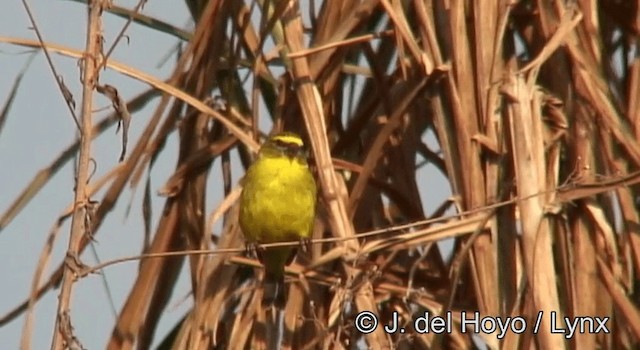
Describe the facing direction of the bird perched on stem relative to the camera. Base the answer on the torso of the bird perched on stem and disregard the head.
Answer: toward the camera
